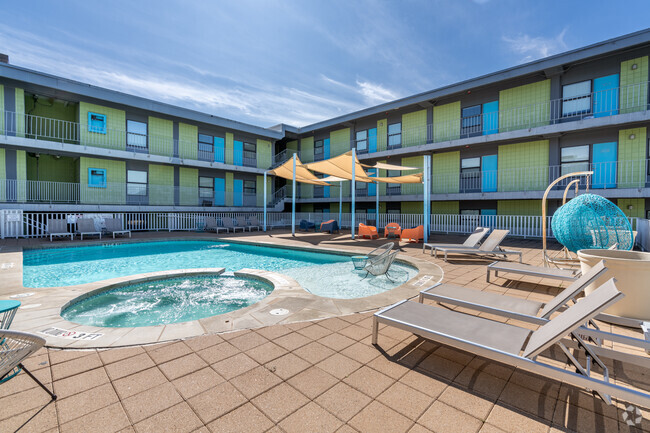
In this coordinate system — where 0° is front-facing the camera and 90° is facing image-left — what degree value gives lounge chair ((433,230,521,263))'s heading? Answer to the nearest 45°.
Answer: approximately 90°

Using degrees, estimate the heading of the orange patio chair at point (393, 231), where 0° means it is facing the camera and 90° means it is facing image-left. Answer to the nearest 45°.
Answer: approximately 0°

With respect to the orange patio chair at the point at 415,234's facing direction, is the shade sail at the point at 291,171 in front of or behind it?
in front

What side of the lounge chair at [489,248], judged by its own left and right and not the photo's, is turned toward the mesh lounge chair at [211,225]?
front

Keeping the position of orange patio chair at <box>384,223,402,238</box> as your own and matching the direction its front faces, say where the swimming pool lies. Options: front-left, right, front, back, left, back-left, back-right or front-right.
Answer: front-right

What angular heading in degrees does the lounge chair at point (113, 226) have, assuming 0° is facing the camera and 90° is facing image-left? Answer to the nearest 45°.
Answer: approximately 315°

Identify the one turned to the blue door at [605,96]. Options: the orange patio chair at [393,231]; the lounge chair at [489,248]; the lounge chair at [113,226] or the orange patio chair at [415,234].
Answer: the lounge chair at [113,226]

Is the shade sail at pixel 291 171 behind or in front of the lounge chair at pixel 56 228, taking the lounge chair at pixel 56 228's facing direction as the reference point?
in front
